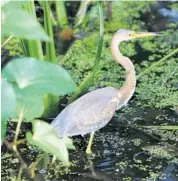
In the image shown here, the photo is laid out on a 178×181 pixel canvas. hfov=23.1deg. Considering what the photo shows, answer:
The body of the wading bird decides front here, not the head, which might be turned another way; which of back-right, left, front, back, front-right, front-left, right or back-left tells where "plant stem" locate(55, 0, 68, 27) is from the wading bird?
left

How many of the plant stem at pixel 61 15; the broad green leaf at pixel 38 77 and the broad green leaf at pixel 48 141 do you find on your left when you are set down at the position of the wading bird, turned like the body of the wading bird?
1

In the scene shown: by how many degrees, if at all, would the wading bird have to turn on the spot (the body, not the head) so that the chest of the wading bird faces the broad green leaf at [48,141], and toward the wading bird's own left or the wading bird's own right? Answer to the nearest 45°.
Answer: approximately 90° to the wading bird's own right

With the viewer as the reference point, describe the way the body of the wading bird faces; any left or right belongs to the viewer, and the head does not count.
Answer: facing to the right of the viewer
